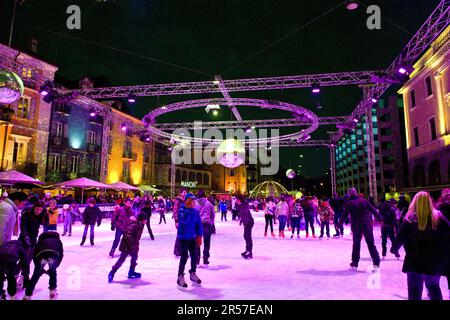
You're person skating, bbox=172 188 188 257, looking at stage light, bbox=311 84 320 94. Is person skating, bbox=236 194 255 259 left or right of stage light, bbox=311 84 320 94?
right

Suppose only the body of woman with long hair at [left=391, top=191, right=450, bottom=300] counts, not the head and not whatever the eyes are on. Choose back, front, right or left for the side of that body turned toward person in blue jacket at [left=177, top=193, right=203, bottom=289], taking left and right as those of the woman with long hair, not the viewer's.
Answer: left

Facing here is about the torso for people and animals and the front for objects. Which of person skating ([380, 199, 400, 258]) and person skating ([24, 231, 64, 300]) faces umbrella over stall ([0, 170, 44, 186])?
person skating ([24, 231, 64, 300])

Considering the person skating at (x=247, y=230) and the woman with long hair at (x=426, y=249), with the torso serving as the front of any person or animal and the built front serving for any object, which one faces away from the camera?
the woman with long hair

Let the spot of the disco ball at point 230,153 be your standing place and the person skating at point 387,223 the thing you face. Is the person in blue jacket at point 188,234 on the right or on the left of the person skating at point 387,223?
right

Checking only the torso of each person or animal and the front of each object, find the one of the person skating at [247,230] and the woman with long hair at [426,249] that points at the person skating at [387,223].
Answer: the woman with long hair

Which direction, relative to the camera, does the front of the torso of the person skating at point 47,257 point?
away from the camera

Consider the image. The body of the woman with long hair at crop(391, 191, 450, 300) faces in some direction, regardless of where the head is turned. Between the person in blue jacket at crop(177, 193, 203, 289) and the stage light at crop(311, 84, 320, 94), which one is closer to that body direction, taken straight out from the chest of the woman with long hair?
the stage light

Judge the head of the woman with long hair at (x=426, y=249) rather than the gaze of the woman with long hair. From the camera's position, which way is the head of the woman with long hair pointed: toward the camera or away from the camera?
away from the camera

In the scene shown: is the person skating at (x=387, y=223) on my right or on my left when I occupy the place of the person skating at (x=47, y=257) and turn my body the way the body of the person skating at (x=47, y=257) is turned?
on my right

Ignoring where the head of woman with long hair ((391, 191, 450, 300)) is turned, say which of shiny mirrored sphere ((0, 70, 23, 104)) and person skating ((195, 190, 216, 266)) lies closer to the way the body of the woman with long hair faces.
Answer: the person skating

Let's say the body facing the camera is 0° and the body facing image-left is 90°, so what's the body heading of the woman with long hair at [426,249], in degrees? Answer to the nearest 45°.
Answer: approximately 180°

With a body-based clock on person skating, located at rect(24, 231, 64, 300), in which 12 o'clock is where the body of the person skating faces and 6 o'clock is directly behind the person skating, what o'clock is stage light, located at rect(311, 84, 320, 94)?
The stage light is roughly at 2 o'clock from the person skating.
